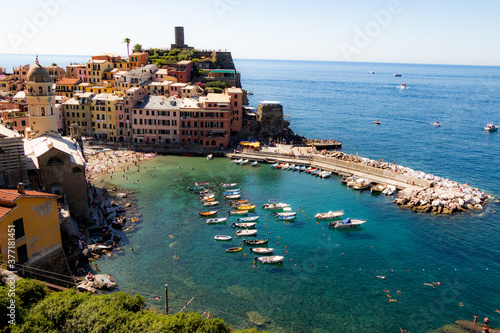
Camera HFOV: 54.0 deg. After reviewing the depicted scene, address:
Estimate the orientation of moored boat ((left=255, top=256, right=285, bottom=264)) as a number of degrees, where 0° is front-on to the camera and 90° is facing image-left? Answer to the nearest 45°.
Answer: approximately 270°

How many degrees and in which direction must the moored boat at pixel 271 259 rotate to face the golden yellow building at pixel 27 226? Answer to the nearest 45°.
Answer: approximately 135° to its right

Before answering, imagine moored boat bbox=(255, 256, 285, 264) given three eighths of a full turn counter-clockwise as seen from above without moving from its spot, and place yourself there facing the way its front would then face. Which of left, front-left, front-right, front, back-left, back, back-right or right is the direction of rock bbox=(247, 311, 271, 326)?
back-left

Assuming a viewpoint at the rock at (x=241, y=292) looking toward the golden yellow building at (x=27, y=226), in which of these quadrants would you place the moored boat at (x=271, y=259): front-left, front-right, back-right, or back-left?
back-right
